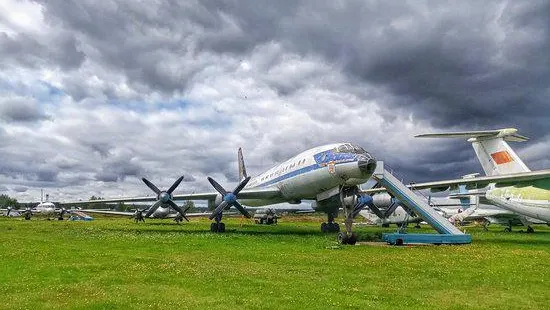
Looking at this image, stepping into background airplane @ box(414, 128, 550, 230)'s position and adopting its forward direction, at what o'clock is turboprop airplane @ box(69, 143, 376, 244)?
The turboprop airplane is roughly at 3 o'clock from the background airplane.

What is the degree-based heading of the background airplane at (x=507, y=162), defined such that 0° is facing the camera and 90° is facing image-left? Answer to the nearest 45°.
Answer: approximately 315°

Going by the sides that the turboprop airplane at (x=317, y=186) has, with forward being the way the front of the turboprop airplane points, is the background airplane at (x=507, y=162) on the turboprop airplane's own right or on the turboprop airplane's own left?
on the turboprop airplane's own left

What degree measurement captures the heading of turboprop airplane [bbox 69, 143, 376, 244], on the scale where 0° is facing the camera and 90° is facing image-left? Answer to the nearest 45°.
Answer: approximately 315°
